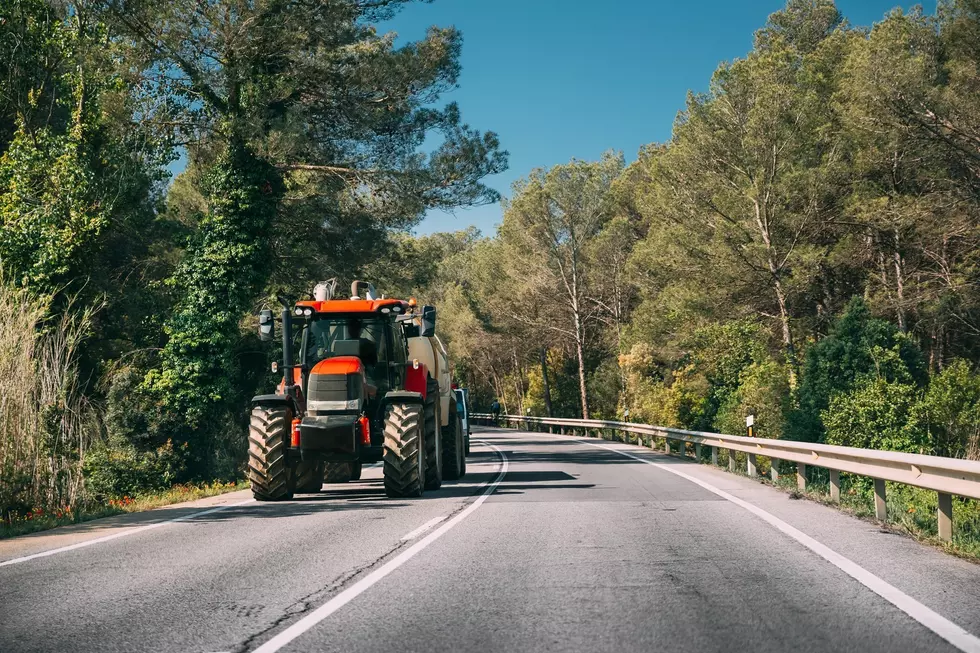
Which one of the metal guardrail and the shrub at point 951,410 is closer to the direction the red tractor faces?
the metal guardrail

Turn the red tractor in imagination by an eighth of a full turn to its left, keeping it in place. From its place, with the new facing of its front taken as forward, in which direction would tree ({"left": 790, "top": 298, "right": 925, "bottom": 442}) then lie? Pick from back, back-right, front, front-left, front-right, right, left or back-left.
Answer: left

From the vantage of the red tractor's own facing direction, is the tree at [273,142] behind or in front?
behind

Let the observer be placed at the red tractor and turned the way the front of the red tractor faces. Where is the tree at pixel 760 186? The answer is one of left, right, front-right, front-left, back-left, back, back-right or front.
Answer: back-left

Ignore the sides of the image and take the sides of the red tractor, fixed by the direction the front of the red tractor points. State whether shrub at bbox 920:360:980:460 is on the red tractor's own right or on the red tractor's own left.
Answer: on the red tractor's own left

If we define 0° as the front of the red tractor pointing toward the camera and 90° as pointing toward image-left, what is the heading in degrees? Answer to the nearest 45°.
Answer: approximately 0°

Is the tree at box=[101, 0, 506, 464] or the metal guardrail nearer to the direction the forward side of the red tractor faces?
the metal guardrail
